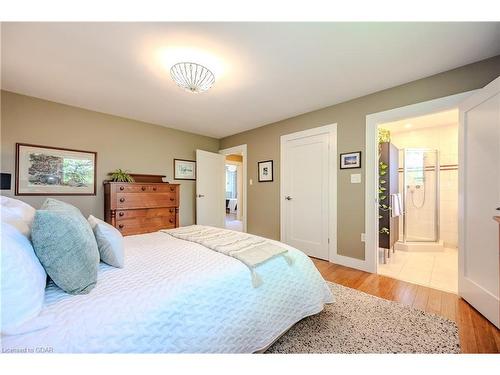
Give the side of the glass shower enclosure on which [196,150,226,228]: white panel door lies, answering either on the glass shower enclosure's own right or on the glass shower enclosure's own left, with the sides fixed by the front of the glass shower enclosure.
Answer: on the glass shower enclosure's own right

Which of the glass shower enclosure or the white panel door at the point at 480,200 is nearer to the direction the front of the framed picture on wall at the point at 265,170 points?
the white panel door

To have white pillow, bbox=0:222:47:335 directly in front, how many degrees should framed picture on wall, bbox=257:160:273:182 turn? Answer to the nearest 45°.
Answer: approximately 45° to its left

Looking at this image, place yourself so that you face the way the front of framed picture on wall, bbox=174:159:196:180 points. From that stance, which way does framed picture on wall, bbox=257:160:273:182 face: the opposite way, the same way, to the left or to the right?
to the right

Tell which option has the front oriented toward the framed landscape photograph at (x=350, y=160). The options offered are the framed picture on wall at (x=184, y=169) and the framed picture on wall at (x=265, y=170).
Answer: the framed picture on wall at (x=184, y=169)

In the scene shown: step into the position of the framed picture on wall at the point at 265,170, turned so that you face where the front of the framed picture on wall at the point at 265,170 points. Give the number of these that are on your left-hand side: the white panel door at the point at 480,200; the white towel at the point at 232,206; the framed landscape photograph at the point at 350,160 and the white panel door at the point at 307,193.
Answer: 3

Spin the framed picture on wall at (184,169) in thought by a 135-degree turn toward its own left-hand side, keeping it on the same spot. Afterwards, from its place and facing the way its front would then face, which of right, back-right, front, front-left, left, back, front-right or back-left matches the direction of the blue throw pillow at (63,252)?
back

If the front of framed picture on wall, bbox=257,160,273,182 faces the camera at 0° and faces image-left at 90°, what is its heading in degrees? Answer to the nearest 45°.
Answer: approximately 45°

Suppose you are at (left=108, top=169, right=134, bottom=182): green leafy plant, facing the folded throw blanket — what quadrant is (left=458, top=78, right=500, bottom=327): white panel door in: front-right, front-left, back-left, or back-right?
front-left

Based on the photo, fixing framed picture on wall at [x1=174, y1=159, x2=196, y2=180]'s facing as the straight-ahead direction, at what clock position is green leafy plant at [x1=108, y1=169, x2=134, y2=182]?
The green leafy plant is roughly at 3 o'clock from the framed picture on wall.

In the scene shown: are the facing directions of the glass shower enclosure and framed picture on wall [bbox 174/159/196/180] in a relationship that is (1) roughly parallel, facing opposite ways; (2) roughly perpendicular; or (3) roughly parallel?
roughly perpendicular

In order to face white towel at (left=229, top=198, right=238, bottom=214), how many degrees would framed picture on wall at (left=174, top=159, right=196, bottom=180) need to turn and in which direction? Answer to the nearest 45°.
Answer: approximately 90° to its left

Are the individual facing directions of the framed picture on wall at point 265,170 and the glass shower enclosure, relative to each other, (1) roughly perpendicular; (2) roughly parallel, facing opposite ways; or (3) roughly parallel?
roughly parallel

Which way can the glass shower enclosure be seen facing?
toward the camera

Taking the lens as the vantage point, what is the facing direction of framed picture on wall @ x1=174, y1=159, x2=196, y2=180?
facing the viewer and to the right of the viewer

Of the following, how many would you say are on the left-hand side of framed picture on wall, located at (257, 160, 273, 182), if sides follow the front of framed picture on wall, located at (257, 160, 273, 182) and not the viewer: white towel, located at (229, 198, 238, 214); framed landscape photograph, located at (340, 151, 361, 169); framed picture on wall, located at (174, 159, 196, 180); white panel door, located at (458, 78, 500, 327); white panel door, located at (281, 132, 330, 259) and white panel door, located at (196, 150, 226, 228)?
3

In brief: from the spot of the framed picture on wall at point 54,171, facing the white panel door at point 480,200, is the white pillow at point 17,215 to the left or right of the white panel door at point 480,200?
right

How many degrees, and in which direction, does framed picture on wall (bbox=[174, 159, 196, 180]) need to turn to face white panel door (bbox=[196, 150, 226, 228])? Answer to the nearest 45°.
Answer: approximately 45° to its left

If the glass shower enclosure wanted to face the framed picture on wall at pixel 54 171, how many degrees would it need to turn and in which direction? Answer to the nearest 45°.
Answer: approximately 45° to its right
